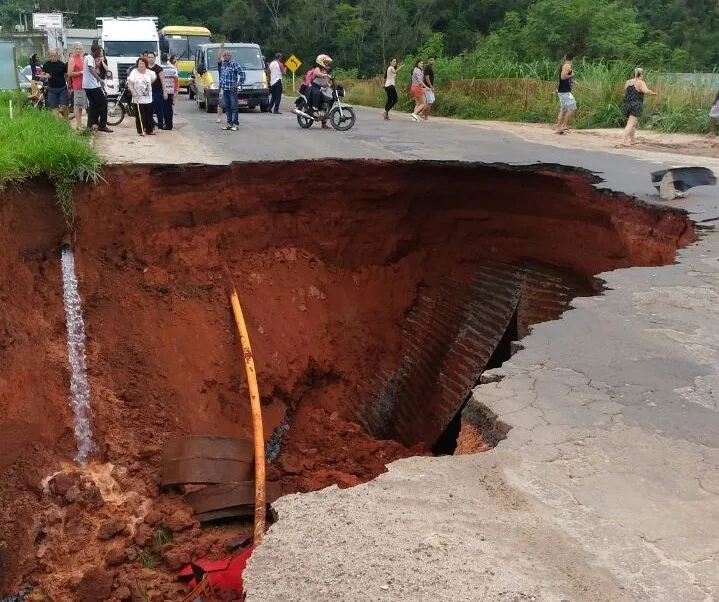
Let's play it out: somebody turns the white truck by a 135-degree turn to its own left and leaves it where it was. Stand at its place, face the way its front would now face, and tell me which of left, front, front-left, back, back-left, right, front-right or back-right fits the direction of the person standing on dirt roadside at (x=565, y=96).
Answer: right

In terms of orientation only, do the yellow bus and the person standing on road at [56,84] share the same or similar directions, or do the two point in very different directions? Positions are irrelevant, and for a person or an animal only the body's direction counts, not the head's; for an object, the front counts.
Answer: same or similar directions

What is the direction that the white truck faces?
toward the camera

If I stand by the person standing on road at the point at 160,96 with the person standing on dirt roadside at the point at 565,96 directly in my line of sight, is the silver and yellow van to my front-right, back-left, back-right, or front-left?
front-left

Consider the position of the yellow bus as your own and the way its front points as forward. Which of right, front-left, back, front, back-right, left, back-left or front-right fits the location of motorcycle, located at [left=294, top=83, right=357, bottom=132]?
front

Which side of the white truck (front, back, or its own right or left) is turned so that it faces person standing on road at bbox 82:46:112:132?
front

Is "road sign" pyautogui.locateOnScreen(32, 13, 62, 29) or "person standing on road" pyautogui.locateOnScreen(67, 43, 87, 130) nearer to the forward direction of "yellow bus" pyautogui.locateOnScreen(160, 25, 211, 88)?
the person standing on road

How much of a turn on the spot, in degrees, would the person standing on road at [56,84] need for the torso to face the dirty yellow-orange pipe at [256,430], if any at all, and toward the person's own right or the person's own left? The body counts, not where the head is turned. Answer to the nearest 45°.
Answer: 0° — they already face it

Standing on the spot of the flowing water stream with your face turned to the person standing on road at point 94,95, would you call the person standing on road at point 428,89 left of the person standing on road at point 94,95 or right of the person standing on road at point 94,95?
right

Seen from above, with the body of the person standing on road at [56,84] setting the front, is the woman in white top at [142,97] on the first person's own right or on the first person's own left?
on the first person's own left

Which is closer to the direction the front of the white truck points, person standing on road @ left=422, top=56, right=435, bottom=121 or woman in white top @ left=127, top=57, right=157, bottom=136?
the woman in white top

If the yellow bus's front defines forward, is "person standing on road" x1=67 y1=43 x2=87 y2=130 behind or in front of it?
in front

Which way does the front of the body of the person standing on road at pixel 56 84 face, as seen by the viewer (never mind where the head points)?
toward the camera

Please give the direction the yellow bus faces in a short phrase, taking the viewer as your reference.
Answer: facing the viewer

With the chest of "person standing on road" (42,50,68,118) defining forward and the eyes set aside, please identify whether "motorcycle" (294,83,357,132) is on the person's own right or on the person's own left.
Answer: on the person's own left

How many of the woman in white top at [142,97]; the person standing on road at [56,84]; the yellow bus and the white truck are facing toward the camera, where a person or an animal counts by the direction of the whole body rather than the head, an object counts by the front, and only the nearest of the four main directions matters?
4
